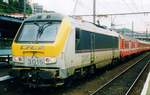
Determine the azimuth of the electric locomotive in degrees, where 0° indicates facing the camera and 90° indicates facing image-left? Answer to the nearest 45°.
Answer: approximately 45°
